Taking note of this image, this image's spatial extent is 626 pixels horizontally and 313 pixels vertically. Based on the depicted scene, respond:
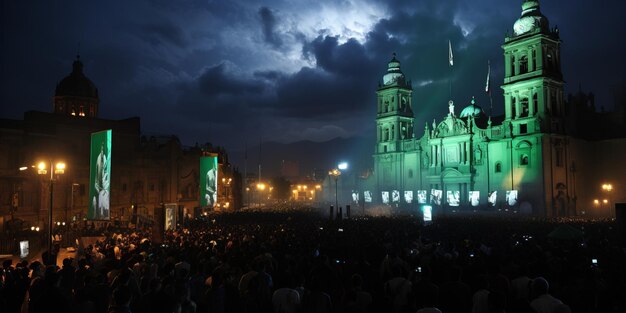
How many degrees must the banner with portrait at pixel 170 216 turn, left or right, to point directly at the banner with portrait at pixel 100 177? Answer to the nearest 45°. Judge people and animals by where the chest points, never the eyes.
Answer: approximately 45° to its right

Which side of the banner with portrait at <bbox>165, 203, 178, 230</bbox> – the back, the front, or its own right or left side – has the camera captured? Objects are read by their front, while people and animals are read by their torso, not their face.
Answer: front
